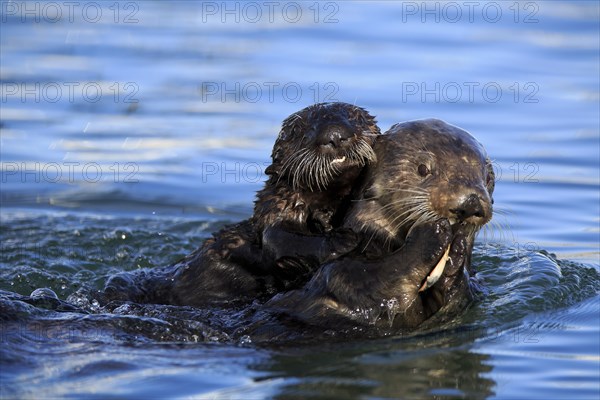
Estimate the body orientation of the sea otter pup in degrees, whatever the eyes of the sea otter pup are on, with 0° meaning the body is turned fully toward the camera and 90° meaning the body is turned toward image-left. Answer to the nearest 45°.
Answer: approximately 315°
